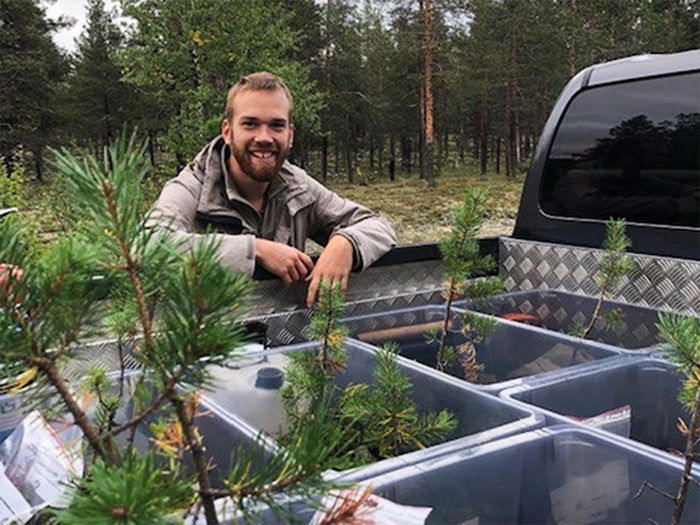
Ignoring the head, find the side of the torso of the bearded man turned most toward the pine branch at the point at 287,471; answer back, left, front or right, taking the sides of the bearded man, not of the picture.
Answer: front

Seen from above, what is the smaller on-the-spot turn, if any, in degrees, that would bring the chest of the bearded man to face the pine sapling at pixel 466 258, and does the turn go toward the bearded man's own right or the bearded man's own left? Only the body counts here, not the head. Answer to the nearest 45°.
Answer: approximately 45° to the bearded man's own left

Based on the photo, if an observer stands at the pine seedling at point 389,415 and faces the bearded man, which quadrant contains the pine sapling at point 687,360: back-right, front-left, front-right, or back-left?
back-right

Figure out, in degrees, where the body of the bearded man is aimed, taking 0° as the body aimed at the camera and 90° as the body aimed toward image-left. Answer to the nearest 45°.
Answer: approximately 0°

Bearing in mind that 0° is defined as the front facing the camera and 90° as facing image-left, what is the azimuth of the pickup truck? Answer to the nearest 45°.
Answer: approximately 225°

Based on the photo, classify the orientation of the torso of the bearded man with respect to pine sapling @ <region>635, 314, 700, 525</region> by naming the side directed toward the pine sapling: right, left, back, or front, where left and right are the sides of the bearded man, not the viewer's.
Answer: front

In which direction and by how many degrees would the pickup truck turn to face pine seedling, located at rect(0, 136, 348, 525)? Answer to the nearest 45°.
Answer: approximately 180°

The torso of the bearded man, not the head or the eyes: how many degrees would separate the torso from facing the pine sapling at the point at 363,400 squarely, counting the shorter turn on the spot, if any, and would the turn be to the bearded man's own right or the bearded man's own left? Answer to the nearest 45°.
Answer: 0° — they already face it
